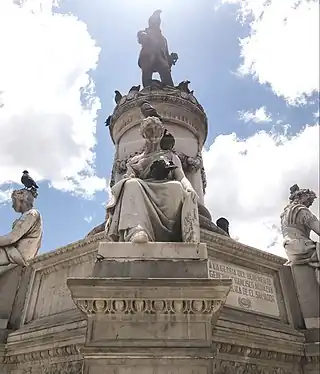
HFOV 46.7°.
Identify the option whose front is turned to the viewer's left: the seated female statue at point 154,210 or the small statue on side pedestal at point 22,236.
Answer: the small statue on side pedestal

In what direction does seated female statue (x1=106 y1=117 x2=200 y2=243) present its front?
toward the camera

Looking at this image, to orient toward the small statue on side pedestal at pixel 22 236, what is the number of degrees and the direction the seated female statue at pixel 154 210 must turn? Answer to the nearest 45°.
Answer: approximately 135° to its right

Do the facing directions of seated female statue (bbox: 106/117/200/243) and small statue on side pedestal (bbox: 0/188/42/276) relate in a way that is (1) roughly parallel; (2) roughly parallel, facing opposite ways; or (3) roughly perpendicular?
roughly perpendicular

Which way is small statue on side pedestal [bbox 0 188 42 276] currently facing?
to the viewer's left

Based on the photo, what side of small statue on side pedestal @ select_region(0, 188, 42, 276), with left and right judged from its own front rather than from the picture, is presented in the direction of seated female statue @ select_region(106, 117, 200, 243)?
left

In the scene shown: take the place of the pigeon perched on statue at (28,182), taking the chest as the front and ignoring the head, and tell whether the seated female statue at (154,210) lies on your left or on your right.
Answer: on your left

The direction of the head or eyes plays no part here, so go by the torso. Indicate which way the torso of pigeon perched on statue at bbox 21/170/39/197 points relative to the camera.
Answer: to the viewer's left
